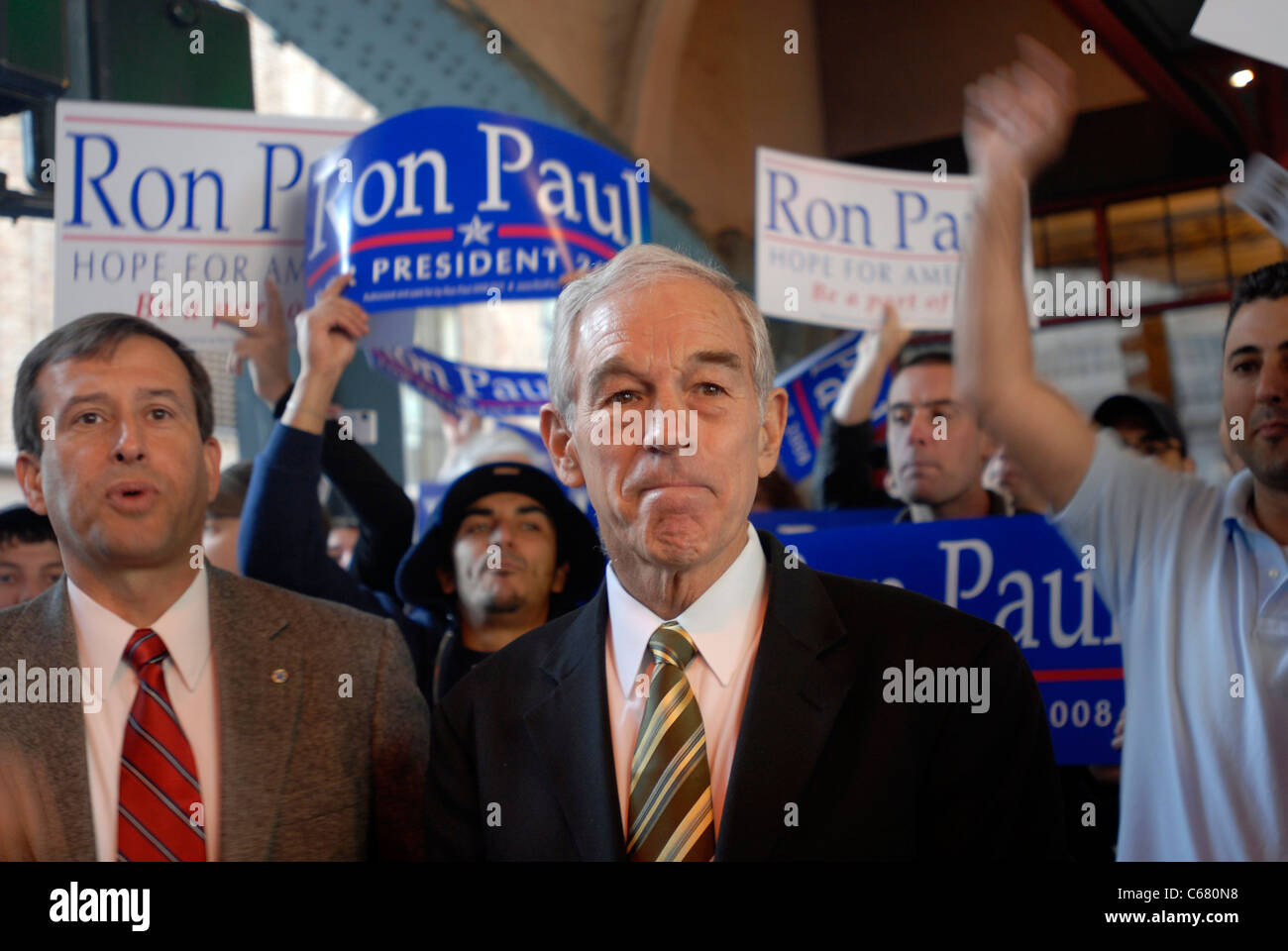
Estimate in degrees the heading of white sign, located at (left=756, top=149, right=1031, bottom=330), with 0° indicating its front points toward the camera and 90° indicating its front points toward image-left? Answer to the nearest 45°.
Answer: approximately 0°
